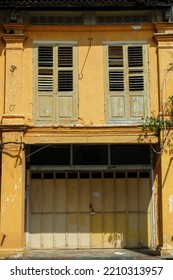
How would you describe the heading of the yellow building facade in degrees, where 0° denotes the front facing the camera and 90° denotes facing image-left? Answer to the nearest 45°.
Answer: approximately 0°
